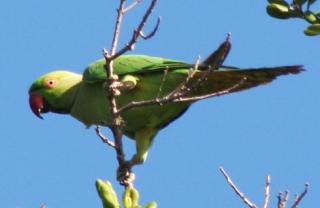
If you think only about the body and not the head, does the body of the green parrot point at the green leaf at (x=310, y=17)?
no

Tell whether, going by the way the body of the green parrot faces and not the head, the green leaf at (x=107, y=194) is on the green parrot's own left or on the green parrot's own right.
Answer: on the green parrot's own left

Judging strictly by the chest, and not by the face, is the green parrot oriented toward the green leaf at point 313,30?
no

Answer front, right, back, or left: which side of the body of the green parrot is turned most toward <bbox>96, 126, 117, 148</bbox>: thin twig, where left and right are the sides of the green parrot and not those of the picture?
front

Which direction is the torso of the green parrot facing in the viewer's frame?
to the viewer's left
